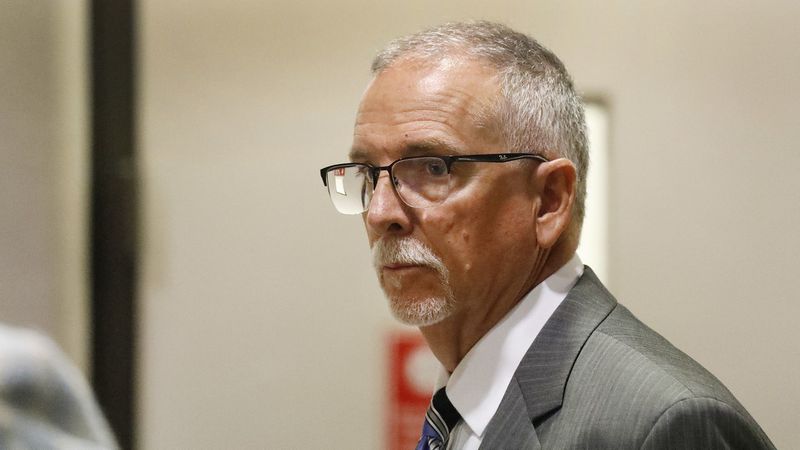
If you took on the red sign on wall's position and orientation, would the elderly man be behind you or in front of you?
in front

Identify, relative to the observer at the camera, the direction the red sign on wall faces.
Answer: facing the viewer
